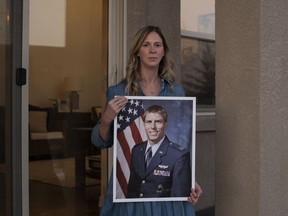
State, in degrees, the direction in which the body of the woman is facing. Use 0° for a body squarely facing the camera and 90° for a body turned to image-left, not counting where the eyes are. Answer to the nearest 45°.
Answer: approximately 0°

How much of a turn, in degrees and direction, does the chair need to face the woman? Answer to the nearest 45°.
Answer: approximately 45° to its right

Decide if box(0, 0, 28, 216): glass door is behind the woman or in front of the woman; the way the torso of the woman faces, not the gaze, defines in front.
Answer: behind

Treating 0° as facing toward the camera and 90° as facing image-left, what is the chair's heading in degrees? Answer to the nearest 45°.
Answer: approximately 315°
